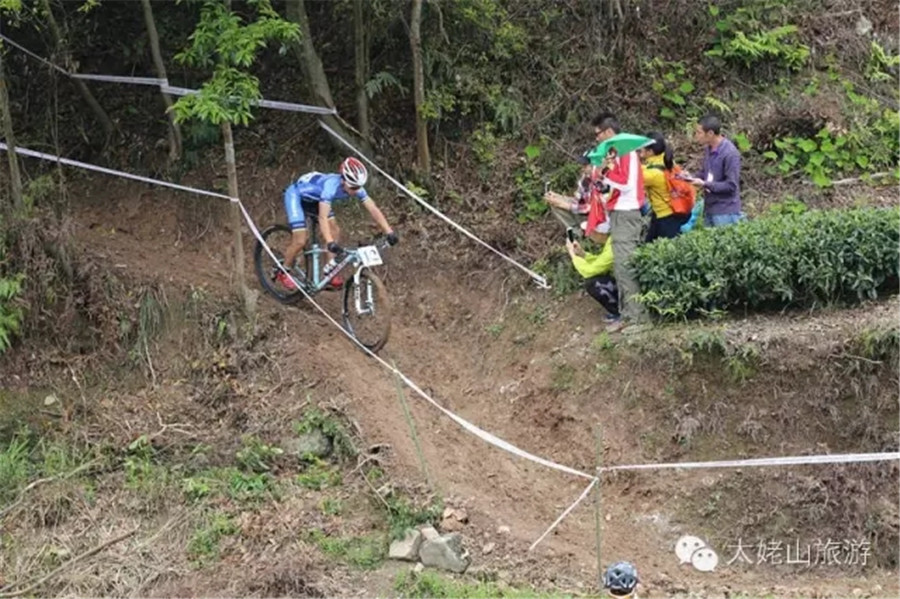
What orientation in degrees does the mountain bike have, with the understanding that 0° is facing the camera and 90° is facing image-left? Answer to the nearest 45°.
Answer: approximately 315°

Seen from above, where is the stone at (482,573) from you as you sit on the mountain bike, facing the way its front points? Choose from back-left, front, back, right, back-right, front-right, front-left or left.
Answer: front-right

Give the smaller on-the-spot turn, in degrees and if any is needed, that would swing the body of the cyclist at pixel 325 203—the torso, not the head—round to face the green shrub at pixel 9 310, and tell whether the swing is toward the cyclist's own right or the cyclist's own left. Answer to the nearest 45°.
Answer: approximately 135° to the cyclist's own right

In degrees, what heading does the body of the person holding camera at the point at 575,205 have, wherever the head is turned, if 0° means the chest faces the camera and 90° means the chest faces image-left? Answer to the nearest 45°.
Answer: approximately 90°

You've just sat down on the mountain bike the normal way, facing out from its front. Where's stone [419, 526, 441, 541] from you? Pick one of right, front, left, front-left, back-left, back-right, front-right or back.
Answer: front-right

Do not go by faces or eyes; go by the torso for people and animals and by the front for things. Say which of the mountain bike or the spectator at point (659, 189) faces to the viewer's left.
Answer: the spectator

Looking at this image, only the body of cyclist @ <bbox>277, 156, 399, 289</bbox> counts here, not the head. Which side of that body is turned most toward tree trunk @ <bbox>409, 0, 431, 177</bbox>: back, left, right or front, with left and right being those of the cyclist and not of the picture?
left

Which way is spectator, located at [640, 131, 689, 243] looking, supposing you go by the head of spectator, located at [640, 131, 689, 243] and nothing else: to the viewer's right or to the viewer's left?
to the viewer's left

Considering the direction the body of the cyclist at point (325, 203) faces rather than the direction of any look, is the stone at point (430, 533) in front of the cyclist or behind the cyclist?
in front

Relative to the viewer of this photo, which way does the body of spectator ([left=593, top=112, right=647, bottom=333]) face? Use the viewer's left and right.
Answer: facing to the left of the viewer

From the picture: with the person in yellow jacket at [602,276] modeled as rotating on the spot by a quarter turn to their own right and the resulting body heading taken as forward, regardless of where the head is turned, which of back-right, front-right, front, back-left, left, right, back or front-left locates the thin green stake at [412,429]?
back-left

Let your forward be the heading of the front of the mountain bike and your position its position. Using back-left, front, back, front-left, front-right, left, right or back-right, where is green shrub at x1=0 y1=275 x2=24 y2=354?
back-right

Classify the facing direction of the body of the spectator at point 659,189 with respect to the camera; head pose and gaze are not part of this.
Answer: to the viewer's left

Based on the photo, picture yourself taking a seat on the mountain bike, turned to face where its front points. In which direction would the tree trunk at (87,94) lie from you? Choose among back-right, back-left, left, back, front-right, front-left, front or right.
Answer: back

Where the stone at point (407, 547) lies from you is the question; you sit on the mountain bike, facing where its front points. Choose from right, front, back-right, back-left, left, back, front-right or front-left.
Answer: front-right
